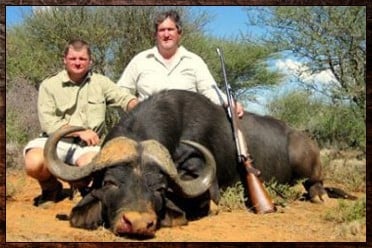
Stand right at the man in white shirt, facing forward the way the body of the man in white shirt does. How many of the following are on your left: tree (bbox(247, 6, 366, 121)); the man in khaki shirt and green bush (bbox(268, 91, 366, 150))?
2

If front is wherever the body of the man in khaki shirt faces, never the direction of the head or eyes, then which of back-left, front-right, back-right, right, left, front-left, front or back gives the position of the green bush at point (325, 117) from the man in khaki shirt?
left

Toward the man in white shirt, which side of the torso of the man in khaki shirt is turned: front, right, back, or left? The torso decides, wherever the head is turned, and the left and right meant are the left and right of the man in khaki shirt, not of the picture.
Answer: left

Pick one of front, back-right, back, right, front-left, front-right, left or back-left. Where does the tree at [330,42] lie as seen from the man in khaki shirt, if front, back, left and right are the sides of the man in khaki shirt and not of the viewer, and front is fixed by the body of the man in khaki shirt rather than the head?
left

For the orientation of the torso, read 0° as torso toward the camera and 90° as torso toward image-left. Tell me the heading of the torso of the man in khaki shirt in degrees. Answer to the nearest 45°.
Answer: approximately 0°

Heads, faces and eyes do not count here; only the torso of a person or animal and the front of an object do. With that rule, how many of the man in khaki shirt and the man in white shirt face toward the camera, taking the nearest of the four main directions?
2
